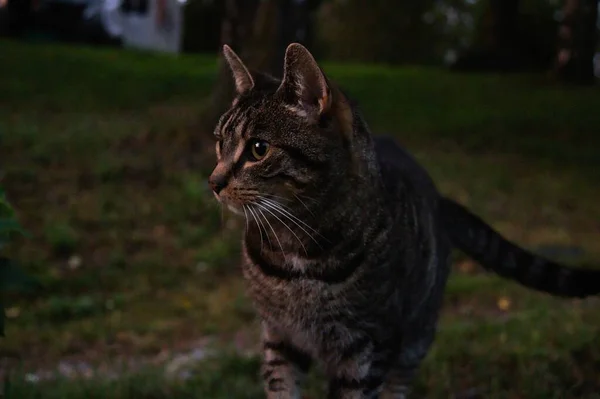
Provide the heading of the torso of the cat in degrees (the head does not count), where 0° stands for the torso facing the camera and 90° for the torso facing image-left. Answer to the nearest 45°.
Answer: approximately 45°

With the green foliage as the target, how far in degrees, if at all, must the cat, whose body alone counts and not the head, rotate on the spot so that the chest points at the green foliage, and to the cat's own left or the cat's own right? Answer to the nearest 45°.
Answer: approximately 45° to the cat's own right
